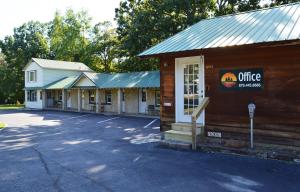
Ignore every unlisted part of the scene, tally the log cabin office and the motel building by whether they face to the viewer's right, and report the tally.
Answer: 0

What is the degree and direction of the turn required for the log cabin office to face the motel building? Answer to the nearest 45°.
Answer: approximately 135° to its right

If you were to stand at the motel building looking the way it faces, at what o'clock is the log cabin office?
The log cabin office is roughly at 10 o'clock from the motel building.

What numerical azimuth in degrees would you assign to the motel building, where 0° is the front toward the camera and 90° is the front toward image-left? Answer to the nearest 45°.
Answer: approximately 45°

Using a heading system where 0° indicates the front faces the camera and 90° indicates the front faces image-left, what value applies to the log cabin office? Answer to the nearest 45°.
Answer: approximately 0°
